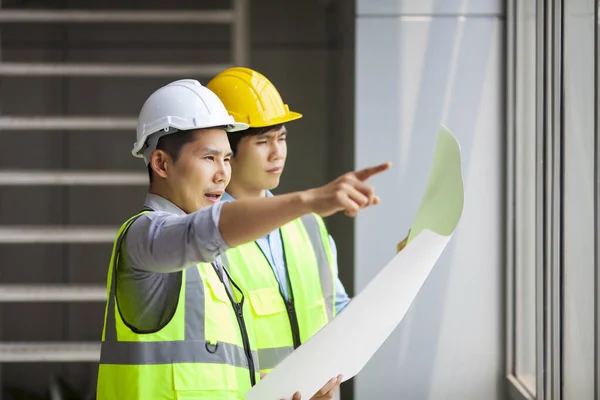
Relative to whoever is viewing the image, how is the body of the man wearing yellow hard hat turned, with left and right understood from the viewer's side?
facing the viewer and to the right of the viewer

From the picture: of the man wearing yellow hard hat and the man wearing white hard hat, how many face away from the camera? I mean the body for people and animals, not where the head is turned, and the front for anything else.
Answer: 0

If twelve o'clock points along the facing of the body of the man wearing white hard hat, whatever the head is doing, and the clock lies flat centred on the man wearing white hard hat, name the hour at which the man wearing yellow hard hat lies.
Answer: The man wearing yellow hard hat is roughly at 8 o'clock from the man wearing white hard hat.

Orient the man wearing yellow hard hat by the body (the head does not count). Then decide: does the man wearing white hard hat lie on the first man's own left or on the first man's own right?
on the first man's own right
